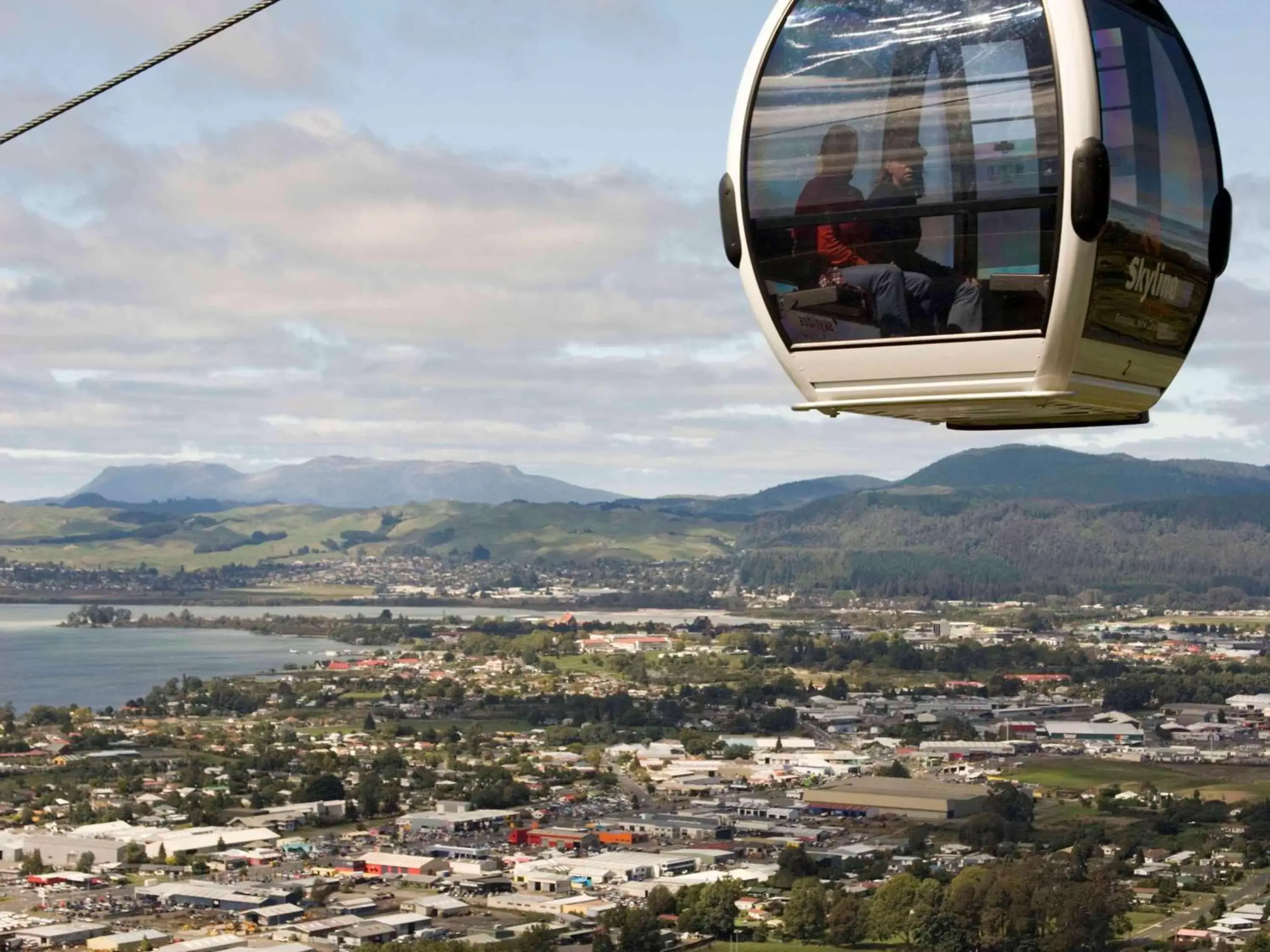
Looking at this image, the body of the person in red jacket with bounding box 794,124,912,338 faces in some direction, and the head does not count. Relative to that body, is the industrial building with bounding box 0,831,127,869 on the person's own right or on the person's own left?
on the person's own left

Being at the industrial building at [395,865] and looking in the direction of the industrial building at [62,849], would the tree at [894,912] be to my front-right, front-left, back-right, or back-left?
back-left

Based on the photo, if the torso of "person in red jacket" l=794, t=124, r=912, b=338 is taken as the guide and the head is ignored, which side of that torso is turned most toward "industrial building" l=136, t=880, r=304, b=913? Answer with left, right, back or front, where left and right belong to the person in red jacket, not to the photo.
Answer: left

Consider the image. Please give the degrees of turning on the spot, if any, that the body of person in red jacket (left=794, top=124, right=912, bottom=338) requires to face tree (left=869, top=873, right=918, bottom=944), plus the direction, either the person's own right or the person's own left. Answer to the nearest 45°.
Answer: approximately 90° to the person's own left

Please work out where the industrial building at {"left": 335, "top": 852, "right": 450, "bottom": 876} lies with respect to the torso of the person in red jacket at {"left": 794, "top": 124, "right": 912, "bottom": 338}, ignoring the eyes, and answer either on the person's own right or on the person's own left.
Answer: on the person's own left

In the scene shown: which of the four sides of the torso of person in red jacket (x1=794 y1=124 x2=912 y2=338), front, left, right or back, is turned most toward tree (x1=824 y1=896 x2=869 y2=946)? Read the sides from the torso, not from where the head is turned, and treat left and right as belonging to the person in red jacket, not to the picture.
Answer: left

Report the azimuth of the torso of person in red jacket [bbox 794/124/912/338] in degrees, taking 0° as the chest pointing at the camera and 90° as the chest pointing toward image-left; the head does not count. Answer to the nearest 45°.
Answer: approximately 270°

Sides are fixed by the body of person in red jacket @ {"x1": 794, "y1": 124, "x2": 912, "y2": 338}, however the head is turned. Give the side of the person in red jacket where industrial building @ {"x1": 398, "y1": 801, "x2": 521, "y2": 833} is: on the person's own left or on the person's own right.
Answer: on the person's own left

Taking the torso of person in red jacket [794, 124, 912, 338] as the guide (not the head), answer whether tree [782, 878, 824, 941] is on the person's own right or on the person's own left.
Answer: on the person's own left
